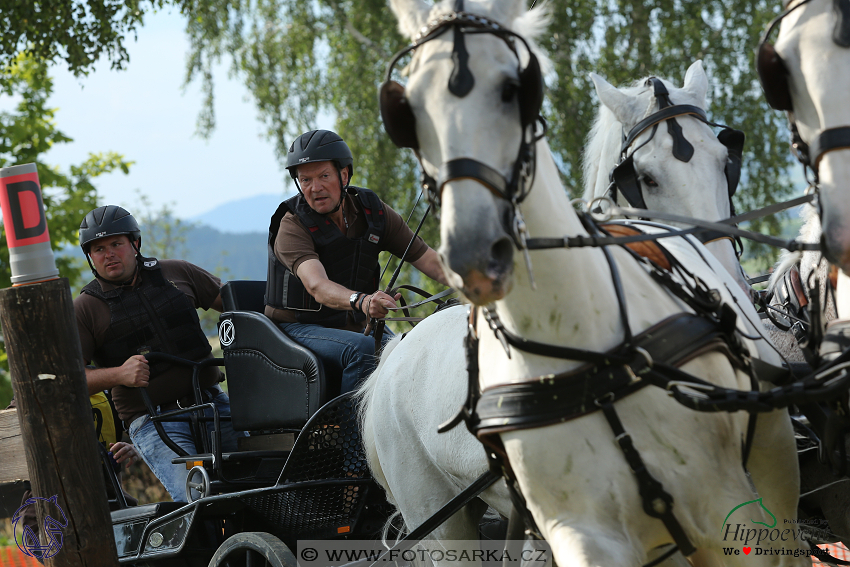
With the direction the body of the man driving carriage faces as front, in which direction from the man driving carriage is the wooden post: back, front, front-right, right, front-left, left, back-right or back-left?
right

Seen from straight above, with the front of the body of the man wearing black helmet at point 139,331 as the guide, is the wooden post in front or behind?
in front

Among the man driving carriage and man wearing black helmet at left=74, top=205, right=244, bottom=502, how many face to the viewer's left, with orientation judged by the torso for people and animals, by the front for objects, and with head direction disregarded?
0

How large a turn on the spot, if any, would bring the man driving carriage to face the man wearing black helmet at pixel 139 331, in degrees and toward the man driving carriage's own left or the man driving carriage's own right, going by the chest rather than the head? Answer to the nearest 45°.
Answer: approximately 180°

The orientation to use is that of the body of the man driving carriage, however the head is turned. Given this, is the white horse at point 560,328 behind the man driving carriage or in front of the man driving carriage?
in front

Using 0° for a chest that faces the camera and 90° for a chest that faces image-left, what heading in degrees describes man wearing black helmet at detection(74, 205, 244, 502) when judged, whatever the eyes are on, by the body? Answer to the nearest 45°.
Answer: approximately 0°

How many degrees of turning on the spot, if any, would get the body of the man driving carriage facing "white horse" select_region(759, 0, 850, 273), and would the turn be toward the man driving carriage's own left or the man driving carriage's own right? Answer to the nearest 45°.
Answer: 0° — they already face it

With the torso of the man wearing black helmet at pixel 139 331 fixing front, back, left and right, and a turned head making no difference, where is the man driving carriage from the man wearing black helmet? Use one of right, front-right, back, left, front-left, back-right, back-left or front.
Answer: front-left

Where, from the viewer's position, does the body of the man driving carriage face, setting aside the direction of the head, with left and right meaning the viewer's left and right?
facing the viewer and to the right of the viewer
